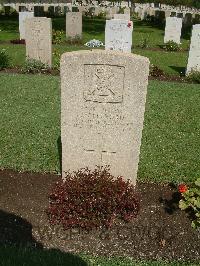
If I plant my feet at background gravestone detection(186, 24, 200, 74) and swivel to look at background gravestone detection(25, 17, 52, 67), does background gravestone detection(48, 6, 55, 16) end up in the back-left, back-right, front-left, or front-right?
front-right

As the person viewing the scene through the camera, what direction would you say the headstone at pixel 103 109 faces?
facing the viewer

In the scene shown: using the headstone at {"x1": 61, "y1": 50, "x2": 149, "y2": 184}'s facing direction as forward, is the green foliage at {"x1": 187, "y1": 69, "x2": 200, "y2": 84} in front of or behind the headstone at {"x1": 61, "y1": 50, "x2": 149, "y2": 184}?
behind

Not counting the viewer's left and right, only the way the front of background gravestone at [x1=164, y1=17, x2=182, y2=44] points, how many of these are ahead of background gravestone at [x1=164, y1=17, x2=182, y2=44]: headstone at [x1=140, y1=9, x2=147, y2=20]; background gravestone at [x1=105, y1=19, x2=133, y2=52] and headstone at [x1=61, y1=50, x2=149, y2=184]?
2

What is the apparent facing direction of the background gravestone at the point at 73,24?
toward the camera

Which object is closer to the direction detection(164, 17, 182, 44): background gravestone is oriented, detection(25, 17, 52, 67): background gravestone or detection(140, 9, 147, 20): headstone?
the background gravestone

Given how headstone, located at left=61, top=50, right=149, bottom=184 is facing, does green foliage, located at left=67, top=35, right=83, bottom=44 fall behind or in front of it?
behind

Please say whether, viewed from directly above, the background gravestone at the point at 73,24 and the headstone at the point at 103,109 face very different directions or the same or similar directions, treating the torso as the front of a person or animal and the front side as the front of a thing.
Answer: same or similar directions

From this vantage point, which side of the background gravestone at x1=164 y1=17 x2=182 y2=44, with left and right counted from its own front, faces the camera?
front

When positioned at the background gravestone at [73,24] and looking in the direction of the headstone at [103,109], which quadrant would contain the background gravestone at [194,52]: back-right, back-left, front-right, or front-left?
front-left

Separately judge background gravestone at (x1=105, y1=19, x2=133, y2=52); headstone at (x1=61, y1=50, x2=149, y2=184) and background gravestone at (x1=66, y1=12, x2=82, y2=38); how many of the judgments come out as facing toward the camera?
3

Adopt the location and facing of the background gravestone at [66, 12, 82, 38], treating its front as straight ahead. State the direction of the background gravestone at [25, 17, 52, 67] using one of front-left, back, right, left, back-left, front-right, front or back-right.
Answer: front
